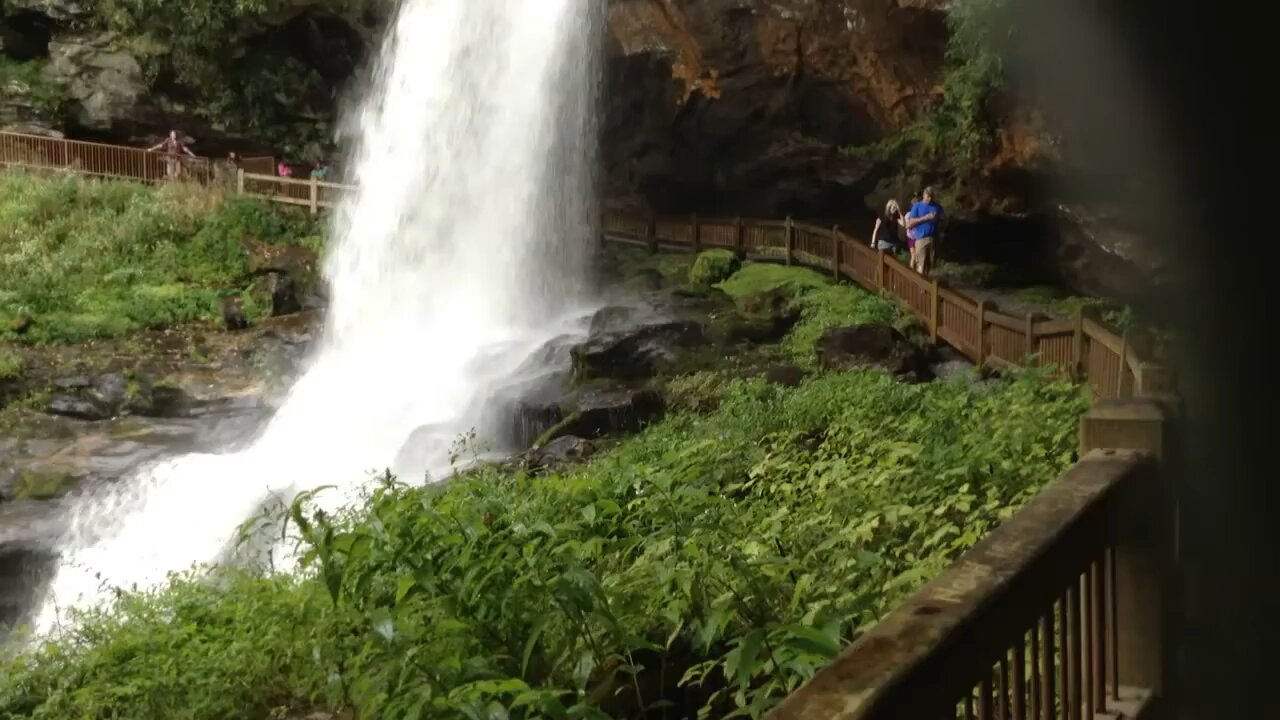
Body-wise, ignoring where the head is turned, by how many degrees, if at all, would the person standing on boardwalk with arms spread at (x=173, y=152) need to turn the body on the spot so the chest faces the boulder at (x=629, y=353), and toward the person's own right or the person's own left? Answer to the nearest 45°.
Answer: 0° — they already face it

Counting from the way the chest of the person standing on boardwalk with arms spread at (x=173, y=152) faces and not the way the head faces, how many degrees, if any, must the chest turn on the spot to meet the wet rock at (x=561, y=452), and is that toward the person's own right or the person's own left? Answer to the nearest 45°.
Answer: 0° — they already face it

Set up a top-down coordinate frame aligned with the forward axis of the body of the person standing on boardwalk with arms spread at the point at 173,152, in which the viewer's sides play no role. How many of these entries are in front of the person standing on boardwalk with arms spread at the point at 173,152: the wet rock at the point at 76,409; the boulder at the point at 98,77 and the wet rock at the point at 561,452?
2

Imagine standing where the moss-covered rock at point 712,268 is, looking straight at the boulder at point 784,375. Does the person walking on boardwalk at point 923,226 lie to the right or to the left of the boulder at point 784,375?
left

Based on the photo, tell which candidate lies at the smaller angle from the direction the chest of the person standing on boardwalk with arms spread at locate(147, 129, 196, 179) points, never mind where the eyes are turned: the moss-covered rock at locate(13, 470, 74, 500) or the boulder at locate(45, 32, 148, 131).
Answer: the moss-covered rock

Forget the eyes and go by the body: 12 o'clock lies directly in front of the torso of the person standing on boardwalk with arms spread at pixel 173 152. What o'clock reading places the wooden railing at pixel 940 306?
The wooden railing is roughly at 11 o'clock from the person standing on boardwalk with arms spread.

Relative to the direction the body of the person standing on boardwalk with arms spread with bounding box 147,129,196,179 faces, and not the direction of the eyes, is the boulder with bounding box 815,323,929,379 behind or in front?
in front

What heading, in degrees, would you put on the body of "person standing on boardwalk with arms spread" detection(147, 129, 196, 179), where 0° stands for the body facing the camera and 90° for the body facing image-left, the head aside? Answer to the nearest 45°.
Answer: approximately 0°

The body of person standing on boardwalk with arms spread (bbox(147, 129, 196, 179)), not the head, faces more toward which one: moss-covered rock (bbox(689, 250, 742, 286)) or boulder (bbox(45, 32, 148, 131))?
the moss-covered rock

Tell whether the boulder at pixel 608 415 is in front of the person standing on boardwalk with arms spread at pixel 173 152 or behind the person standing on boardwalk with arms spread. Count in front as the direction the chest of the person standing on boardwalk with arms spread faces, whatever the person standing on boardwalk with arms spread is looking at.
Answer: in front

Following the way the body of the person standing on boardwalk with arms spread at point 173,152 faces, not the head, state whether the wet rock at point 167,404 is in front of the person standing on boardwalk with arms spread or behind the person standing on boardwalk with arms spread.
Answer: in front
